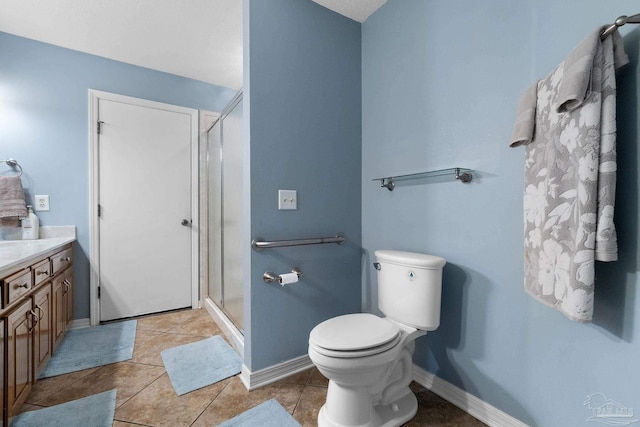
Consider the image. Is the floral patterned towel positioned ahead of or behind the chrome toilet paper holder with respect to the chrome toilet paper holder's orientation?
ahead

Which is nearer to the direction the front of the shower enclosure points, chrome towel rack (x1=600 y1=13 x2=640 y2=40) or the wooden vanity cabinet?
the wooden vanity cabinet

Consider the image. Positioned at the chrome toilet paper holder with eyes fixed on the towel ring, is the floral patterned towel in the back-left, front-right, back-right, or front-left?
back-left

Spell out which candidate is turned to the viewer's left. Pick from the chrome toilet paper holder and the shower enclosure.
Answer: the shower enclosure

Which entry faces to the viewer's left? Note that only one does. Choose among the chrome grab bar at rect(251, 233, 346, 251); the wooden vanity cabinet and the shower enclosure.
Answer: the shower enclosure

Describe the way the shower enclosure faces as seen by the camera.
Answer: facing to the left of the viewer

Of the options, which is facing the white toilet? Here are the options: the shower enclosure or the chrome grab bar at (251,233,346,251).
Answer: the chrome grab bar

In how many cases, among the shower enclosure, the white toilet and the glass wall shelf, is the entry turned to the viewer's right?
0

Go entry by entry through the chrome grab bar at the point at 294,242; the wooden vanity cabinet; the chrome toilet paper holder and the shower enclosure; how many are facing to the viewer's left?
1

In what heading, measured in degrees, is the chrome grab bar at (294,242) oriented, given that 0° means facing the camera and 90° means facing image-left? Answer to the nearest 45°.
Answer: approximately 315°

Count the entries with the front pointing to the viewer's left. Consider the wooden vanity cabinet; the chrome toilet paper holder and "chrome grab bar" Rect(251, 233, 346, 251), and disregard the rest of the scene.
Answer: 0

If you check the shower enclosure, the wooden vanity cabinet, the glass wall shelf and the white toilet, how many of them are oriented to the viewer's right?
1

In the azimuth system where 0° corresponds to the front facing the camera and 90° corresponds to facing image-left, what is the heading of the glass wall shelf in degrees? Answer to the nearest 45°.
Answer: approximately 45°

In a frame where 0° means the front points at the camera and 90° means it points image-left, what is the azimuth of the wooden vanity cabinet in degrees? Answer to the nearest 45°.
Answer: approximately 270°
